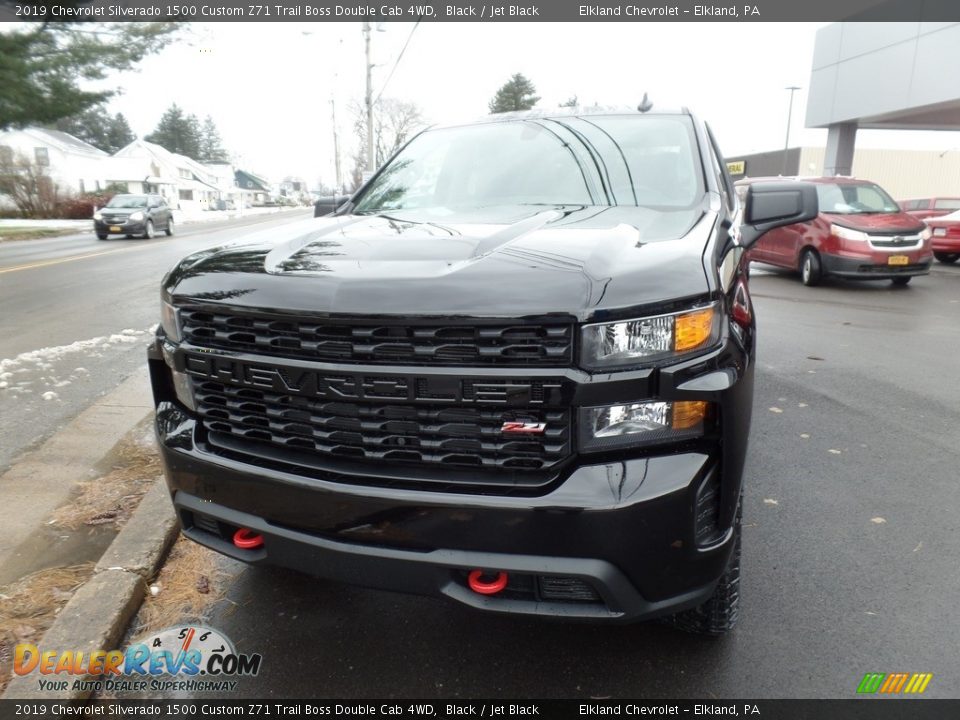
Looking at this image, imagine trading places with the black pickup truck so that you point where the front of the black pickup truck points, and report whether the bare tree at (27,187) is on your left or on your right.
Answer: on your right

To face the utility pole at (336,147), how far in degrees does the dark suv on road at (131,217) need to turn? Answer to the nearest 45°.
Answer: approximately 180°

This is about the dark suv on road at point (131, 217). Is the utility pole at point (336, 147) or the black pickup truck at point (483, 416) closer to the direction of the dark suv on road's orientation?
the black pickup truck

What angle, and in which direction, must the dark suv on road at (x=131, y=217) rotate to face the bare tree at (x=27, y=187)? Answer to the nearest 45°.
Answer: approximately 135° to its right

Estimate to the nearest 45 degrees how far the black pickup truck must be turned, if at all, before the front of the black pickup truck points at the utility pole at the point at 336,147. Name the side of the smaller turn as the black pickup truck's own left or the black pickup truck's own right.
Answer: approximately 135° to the black pickup truck's own right

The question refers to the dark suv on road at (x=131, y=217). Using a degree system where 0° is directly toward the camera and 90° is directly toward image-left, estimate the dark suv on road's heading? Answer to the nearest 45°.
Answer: approximately 45°

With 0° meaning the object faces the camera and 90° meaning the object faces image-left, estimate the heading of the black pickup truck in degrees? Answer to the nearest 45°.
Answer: approximately 45°
